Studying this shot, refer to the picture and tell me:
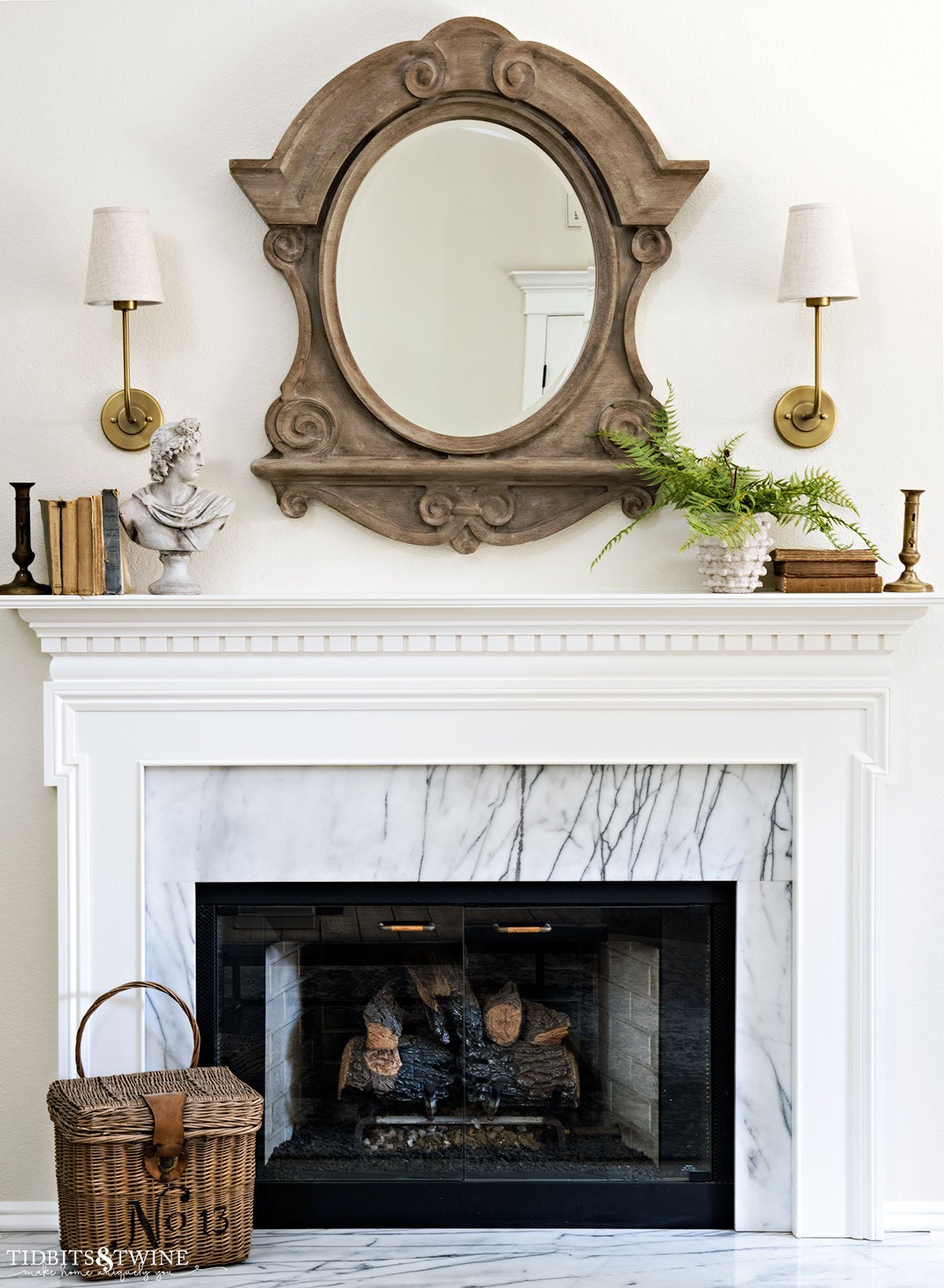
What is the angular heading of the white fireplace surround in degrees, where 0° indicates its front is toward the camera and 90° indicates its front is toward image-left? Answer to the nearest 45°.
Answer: approximately 0°

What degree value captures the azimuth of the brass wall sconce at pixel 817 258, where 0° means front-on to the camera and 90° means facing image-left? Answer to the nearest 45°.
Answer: approximately 0°

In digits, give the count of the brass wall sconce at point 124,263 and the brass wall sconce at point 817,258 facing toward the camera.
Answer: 2
